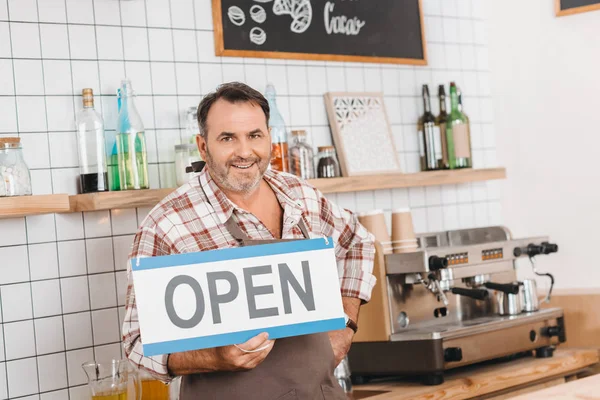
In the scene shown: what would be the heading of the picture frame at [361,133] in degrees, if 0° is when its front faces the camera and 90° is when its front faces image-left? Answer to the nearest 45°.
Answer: approximately 315°

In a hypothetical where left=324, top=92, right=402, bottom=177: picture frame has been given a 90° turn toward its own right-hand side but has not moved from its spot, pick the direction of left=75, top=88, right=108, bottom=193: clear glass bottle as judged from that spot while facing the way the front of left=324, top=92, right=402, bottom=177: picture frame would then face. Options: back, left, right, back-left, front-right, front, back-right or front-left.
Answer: front

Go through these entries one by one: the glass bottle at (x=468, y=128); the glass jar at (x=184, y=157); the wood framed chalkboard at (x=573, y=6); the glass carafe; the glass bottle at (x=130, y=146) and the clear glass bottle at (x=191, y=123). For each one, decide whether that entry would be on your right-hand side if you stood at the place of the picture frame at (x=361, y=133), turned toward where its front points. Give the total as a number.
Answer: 4

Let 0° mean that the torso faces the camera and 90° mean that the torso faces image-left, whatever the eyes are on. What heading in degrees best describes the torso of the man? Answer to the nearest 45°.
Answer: approximately 0°

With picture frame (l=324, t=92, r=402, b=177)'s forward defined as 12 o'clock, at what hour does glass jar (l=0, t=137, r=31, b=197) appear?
The glass jar is roughly at 3 o'clock from the picture frame.

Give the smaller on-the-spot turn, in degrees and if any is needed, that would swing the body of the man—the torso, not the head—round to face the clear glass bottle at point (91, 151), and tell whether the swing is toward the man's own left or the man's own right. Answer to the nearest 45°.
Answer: approximately 135° to the man's own right

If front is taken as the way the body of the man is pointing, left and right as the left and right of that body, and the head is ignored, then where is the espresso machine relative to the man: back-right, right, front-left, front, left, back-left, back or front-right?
back-left

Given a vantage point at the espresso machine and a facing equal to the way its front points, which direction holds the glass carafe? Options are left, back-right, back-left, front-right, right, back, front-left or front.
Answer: right

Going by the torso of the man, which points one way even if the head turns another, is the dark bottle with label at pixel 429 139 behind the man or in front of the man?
behind

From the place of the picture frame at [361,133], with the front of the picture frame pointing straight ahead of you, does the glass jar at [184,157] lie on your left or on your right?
on your right
